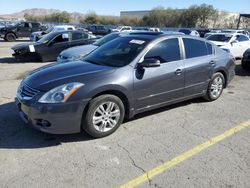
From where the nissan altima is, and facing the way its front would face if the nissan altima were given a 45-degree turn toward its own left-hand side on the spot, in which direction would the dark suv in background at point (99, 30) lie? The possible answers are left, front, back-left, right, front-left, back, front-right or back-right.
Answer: back

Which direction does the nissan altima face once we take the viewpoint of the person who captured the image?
facing the viewer and to the left of the viewer

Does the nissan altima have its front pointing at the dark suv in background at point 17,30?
no
